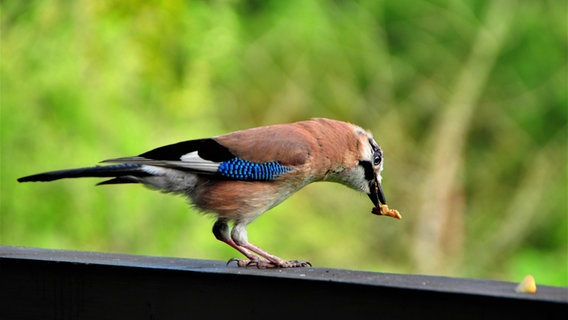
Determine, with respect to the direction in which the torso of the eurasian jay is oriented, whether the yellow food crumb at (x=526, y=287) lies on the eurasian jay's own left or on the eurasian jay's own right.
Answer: on the eurasian jay's own right

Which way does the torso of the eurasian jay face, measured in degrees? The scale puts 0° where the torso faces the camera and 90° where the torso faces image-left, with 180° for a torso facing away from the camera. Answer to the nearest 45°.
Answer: approximately 270°
